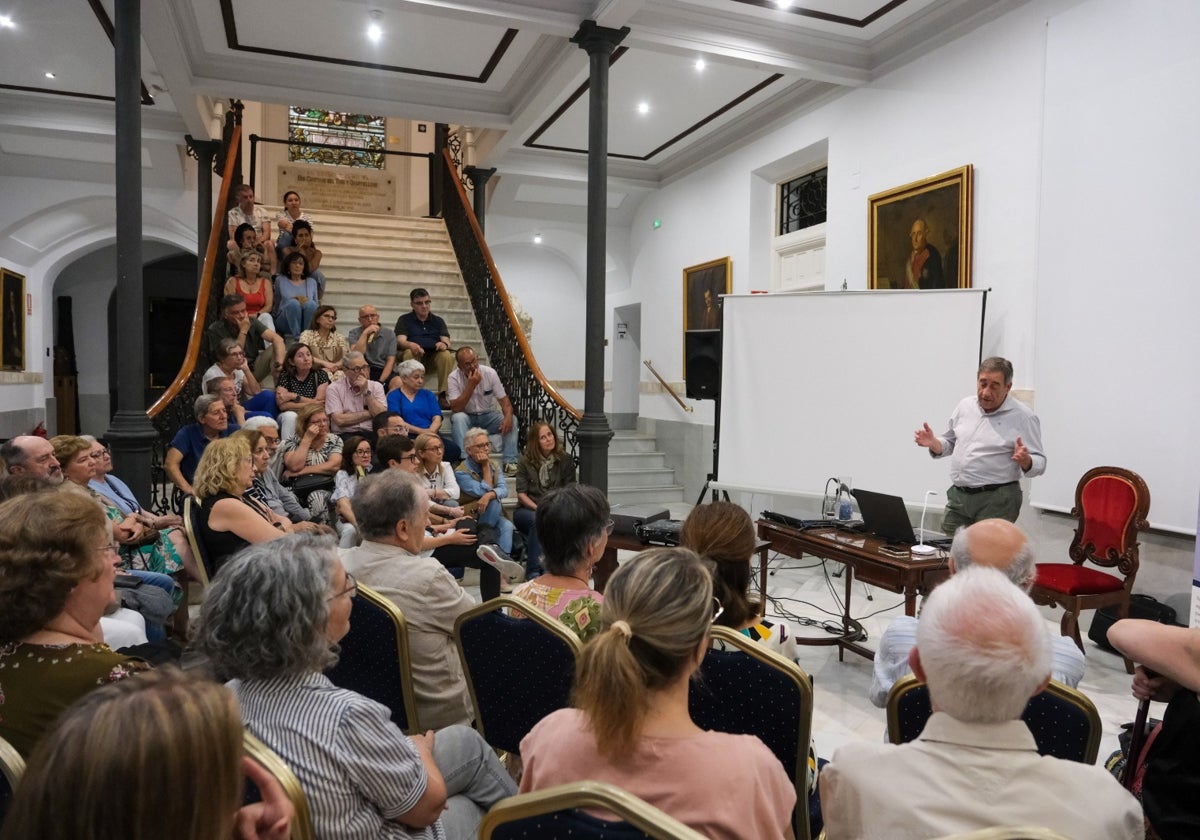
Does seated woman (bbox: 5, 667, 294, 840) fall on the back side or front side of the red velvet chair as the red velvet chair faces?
on the front side

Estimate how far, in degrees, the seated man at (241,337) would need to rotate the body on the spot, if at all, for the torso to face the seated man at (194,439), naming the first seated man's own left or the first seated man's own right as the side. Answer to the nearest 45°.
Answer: approximately 45° to the first seated man's own right

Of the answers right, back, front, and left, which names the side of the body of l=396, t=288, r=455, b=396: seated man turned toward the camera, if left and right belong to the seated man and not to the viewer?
front

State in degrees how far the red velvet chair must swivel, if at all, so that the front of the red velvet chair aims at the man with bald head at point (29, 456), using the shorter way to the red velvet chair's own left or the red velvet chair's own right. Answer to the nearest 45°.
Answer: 0° — it already faces them

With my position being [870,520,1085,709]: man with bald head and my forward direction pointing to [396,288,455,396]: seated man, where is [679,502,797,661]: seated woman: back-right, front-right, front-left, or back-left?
front-left

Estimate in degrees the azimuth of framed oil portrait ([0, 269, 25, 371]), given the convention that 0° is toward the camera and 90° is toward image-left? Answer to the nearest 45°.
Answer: approximately 315°

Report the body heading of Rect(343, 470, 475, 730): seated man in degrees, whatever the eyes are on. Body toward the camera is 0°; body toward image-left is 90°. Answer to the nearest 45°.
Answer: approximately 225°

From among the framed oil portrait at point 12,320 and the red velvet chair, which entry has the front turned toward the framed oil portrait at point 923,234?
the framed oil portrait at point 12,320

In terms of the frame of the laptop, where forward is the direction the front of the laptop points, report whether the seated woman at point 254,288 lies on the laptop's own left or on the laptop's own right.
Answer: on the laptop's own left

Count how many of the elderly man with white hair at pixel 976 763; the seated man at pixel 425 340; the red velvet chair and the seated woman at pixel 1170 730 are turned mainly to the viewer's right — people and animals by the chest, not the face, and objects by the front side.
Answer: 0

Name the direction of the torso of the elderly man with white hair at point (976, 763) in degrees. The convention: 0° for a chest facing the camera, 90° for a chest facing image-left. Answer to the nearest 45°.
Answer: approximately 180°

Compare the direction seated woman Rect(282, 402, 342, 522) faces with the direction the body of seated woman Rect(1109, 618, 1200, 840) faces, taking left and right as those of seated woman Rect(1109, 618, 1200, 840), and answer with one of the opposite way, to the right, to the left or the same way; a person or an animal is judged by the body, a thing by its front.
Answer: the opposite way

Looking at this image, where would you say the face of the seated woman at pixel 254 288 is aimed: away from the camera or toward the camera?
toward the camera

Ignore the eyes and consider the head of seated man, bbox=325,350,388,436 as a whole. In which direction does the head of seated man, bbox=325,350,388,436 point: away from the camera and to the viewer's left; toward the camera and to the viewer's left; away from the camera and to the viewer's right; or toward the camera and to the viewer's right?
toward the camera and to the viewer's right
